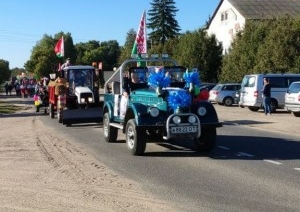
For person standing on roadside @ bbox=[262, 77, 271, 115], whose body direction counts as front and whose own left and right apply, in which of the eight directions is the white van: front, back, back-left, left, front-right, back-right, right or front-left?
right

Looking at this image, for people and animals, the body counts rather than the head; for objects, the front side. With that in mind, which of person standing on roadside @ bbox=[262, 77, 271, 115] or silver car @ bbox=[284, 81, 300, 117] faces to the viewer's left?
the person standing on roadside

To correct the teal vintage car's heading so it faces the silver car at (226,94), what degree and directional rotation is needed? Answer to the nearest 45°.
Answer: approximately 135° to its left

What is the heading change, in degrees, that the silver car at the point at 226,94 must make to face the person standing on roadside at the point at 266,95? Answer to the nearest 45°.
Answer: approximately 135° to its right

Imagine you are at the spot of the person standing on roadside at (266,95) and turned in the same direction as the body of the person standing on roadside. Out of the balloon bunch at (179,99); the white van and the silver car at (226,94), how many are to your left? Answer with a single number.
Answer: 1

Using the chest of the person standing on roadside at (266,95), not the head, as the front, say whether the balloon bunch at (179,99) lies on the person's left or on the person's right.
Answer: on the person's left

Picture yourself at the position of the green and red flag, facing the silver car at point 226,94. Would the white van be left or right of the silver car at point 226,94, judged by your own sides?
right

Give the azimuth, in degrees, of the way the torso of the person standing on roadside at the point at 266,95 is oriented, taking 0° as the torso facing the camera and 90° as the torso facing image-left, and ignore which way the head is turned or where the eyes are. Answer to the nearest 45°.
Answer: approximately 90°
